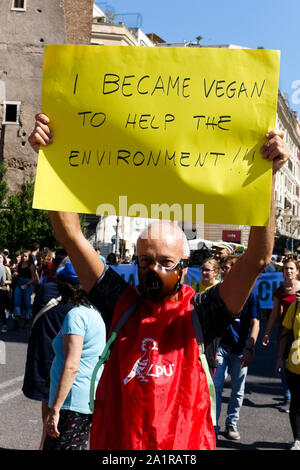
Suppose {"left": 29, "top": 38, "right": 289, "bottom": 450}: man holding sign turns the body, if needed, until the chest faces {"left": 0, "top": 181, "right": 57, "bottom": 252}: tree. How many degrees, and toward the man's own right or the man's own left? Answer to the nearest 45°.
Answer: approximately 180°

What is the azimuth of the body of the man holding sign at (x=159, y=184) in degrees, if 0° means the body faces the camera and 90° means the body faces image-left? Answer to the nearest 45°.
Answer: approximately 0°

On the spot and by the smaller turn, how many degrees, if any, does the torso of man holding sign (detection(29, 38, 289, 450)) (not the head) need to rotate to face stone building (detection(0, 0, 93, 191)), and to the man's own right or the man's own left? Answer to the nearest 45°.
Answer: approximately 180°

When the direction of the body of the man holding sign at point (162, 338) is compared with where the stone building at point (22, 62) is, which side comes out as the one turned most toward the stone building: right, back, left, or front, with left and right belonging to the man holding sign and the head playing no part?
back
